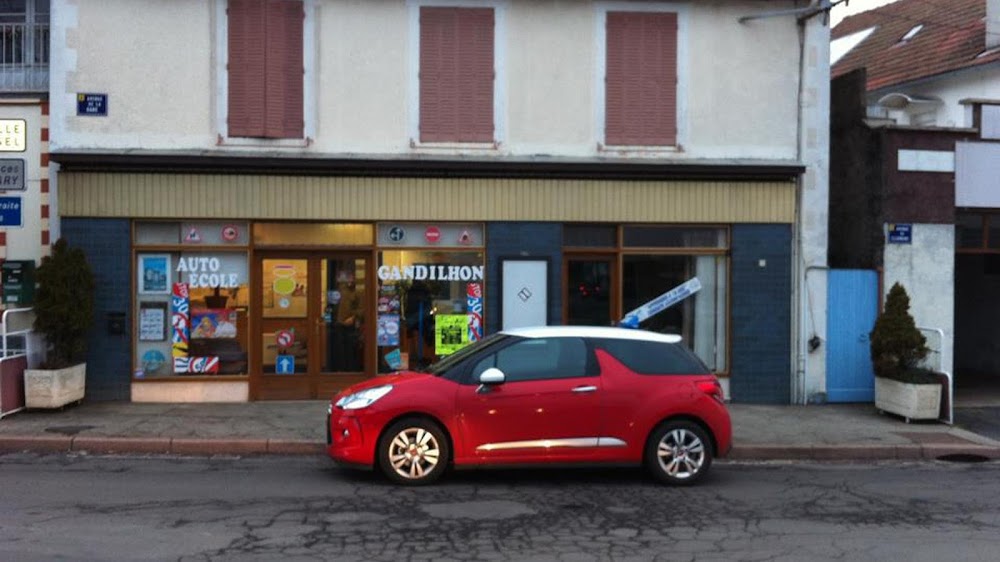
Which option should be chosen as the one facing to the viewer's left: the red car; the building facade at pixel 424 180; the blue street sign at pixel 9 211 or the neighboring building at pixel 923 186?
the red car

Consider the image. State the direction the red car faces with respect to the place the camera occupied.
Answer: facing to the left of the viewer

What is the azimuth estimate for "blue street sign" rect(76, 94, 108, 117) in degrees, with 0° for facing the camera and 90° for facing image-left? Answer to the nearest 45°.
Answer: approximately 0°

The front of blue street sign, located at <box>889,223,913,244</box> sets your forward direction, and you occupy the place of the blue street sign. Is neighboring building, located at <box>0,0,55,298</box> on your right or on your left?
on your right

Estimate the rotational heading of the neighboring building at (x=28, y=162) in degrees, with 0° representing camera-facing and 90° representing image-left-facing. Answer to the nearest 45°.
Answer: approximately 0°
